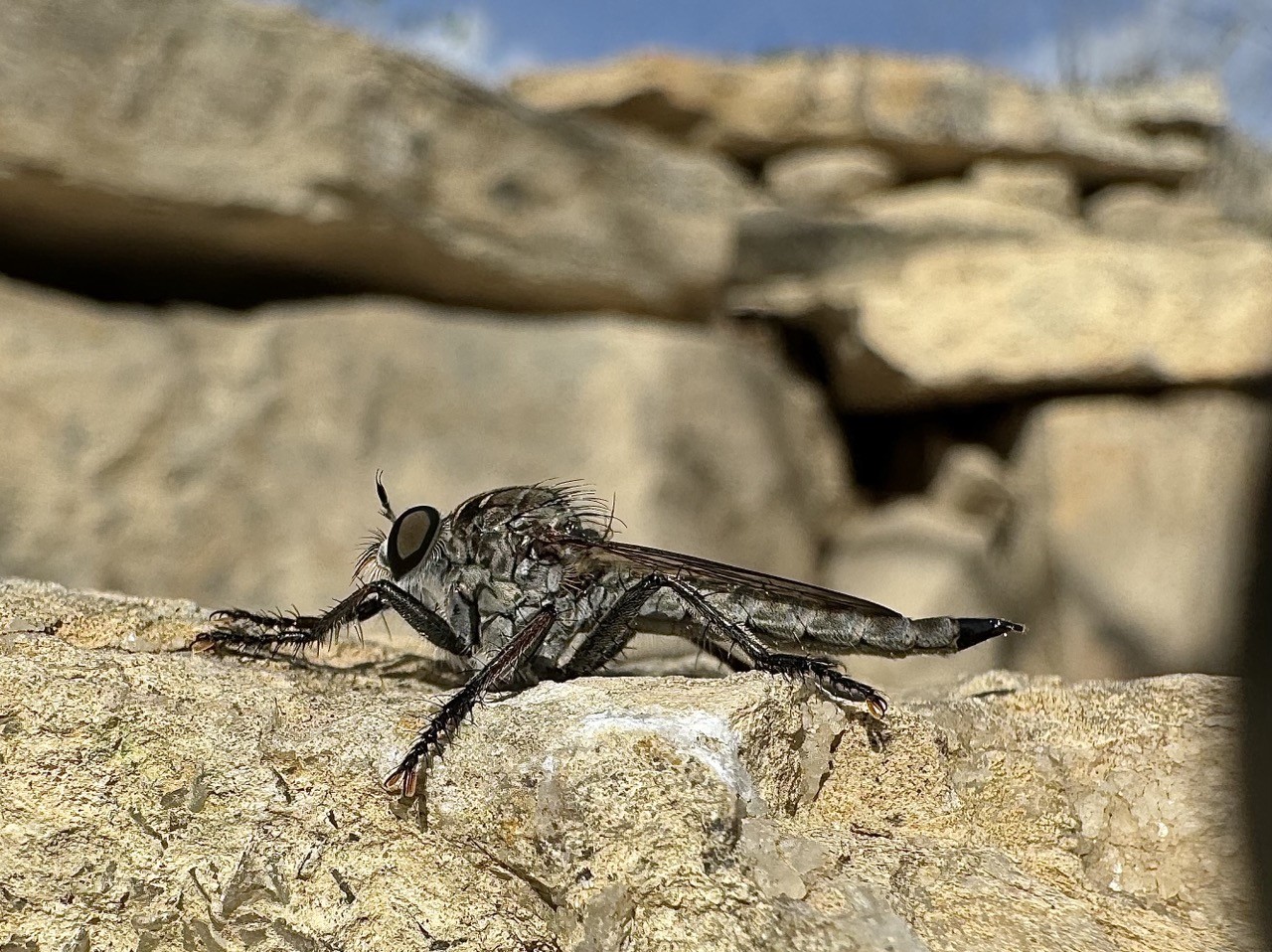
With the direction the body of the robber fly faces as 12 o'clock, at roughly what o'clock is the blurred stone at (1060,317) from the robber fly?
The blurred stone is roughly at 4 o'clock from the robber fly.

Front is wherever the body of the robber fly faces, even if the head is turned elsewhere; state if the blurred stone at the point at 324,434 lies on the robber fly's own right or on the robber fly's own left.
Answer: on the robber fly's own right

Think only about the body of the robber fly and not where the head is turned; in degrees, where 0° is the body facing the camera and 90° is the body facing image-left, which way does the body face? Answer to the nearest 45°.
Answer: approximately 90°

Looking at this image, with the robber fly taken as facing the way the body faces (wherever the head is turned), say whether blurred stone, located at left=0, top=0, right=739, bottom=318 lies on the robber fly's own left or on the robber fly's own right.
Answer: on the robber fly's own right

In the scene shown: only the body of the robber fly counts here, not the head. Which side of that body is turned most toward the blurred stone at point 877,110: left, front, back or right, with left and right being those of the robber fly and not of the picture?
right
